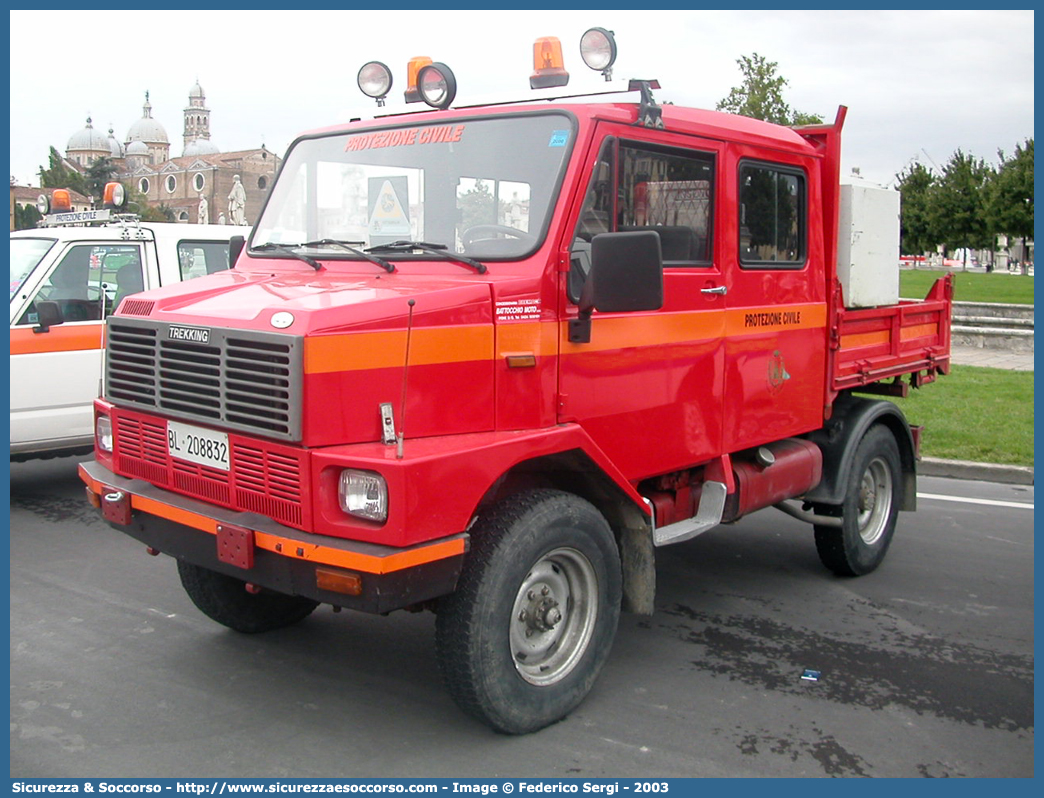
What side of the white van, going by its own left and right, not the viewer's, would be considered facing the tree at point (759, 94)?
back

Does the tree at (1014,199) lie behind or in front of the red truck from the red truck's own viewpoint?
behind

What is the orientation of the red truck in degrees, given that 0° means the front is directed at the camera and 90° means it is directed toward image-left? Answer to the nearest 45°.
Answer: approximately 45°

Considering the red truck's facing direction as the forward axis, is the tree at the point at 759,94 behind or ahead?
behind

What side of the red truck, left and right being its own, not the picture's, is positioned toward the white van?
right
